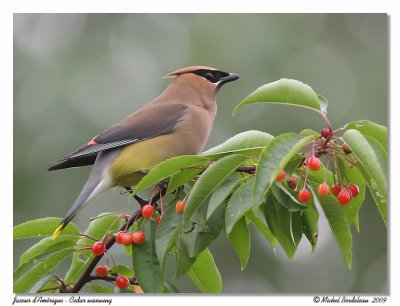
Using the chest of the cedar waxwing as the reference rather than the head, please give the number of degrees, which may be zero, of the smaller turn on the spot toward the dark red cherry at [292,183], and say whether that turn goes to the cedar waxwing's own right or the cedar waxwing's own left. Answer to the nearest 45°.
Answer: approximately 45° to the cedar waxwing's own right

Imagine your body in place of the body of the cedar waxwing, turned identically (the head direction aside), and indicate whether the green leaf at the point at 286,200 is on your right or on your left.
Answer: on your right

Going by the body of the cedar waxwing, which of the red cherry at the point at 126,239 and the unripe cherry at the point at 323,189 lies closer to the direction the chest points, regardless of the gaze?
the unripe cherry

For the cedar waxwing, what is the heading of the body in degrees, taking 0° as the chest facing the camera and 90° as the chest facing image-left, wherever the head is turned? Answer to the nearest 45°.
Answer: approximately 270°

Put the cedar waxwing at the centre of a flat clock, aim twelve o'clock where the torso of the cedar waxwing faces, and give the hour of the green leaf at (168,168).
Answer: The green leaf is roughly at 3 o'clock from the cedar waxwing.

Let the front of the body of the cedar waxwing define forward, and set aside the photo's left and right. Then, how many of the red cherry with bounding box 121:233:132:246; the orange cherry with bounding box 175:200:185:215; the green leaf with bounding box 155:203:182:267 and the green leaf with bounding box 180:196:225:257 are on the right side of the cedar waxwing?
4

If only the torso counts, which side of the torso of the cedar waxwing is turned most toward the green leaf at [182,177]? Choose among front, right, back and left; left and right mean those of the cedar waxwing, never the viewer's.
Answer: right

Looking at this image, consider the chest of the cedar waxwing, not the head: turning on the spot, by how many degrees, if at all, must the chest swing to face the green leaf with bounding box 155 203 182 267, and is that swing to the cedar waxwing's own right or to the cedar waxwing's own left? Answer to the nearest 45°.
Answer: approximately 90° to the cedar waxwing's own right
